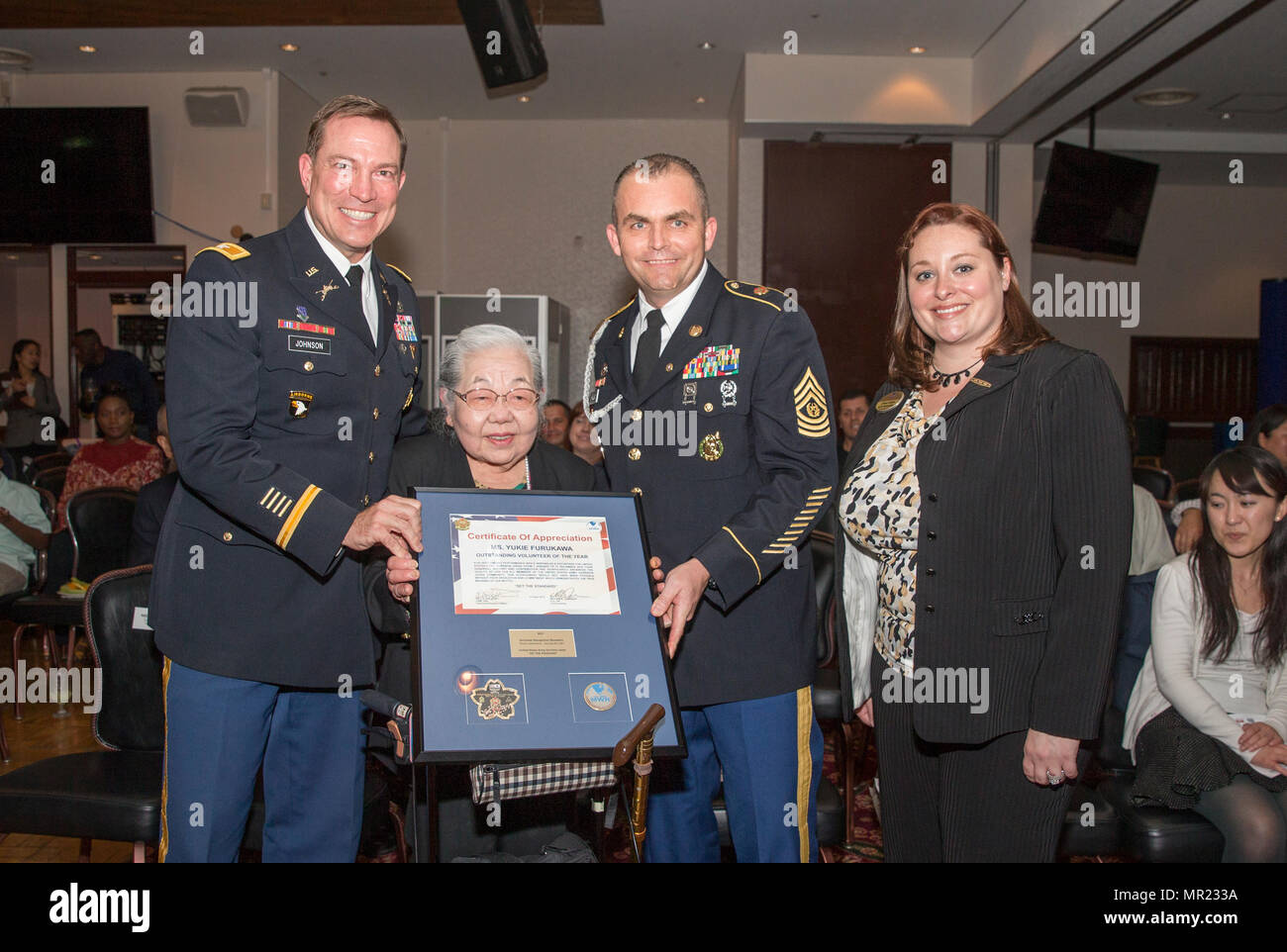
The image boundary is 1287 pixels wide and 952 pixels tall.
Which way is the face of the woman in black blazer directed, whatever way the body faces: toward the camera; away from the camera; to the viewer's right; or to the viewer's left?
toward the camera

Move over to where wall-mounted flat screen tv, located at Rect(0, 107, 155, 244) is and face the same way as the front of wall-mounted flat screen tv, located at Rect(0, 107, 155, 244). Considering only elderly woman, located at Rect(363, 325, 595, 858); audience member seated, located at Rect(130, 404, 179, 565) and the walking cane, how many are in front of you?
3

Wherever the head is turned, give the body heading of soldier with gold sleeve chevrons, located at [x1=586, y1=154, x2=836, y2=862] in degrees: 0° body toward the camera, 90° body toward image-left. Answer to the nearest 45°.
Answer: approximately 45°

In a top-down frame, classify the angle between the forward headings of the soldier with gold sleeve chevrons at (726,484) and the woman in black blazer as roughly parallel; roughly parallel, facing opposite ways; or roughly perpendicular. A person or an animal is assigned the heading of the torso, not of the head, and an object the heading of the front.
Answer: roughly parallel

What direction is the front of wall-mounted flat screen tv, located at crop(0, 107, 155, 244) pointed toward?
toward the camera

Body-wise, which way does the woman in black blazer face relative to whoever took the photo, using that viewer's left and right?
facing the viewer and to the left of the viewer

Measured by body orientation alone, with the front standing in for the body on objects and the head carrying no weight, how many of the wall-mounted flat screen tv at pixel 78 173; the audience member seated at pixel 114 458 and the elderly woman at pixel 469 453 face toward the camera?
3

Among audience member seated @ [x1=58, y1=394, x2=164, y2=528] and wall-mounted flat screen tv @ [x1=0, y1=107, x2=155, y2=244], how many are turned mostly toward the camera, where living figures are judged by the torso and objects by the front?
2

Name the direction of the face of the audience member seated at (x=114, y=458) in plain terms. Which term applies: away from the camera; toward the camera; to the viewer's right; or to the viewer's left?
toward the camera

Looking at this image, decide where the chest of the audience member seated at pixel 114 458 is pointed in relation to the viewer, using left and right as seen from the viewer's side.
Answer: facing the viewer

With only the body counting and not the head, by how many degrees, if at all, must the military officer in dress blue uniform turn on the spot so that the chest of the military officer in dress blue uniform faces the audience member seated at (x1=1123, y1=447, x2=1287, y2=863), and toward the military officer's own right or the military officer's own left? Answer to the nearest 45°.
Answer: approximately 45° to the military officer's own left

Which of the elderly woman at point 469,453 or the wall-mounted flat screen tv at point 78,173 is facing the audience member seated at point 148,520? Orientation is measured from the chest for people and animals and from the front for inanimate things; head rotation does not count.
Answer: the wall-mounted flat screen tv

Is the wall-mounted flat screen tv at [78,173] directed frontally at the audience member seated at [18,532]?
yes
